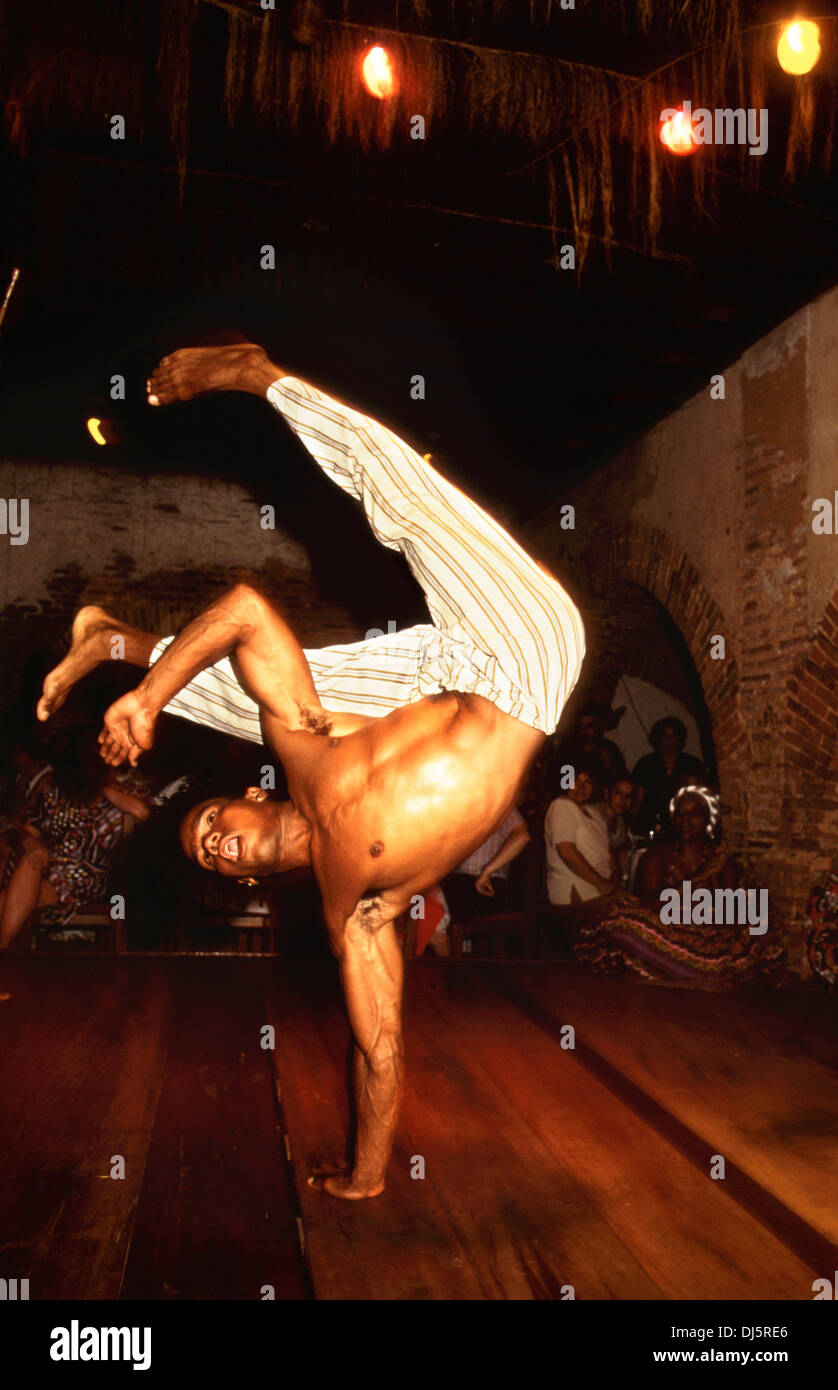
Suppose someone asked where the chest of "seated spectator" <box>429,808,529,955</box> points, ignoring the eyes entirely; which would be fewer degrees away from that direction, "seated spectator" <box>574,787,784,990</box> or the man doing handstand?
the man doing handstand

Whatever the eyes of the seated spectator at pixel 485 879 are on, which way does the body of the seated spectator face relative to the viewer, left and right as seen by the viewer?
facing the viewer and to the left of the viewer

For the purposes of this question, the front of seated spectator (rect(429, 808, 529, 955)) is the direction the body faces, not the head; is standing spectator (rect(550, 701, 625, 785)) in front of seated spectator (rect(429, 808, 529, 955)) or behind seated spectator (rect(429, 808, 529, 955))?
behind

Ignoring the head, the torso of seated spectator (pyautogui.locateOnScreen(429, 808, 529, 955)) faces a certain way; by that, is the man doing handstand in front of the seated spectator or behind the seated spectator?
in front

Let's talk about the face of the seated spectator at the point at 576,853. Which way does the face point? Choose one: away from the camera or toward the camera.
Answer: toward the camera

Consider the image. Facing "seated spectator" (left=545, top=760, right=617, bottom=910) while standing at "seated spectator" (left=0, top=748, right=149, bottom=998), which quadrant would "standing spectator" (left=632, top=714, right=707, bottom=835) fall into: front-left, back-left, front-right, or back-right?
front-left

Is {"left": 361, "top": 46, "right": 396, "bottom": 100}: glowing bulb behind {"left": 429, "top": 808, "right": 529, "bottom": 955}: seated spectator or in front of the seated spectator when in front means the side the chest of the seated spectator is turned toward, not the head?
in front

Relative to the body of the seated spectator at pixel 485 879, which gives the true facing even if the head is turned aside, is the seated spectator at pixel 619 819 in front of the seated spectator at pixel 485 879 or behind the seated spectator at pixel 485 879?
behind

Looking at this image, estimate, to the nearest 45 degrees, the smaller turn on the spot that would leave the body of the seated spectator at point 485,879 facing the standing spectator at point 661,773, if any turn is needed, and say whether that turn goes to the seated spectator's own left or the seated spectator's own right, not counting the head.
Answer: approximately 180°
